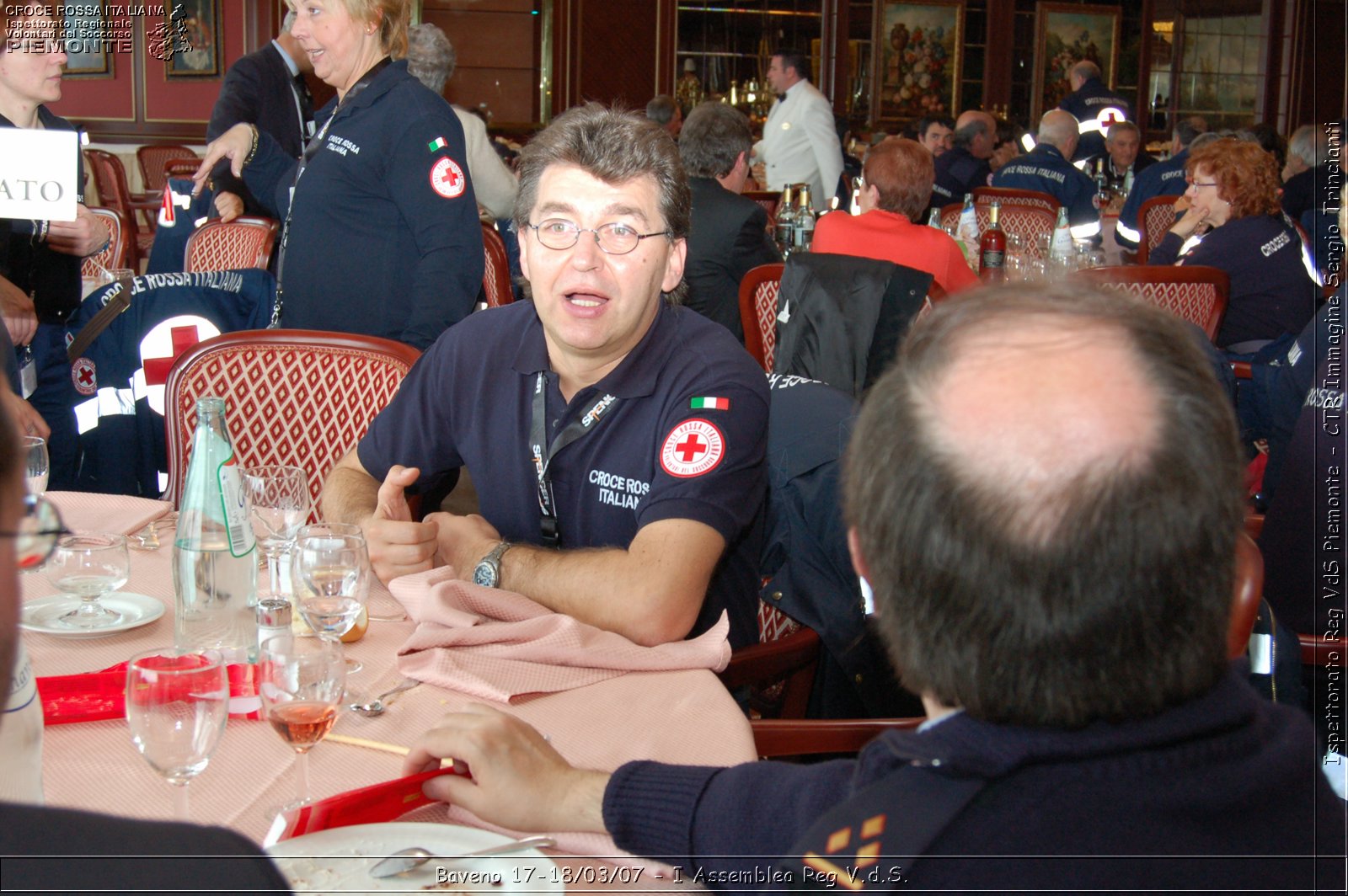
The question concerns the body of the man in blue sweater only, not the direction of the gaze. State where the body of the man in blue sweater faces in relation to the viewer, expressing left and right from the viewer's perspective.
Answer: facing away from the viewer and to the left of the viewer

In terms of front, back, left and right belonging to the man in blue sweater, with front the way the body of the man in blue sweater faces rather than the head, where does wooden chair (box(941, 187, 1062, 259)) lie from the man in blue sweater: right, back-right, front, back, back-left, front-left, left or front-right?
front-right

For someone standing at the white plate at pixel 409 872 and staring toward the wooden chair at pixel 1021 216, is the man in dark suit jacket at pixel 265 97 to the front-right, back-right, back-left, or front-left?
front-left

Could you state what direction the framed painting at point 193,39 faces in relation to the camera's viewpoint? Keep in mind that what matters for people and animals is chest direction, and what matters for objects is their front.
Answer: facing the viewer

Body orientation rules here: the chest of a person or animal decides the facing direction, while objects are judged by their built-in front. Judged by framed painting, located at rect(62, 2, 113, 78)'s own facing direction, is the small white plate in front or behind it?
in front

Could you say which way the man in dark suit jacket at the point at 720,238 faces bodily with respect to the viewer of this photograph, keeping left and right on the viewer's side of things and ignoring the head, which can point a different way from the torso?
facing away from the viewer and to the right of the viewer

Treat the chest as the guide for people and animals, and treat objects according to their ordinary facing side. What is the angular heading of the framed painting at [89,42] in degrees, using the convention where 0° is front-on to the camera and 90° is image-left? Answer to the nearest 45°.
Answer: approximately 0°

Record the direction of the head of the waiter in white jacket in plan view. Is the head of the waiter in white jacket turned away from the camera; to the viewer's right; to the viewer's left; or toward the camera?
to the viewer's left

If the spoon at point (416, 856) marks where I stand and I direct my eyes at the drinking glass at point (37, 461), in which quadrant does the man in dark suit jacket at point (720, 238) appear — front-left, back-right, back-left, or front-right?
front-right
